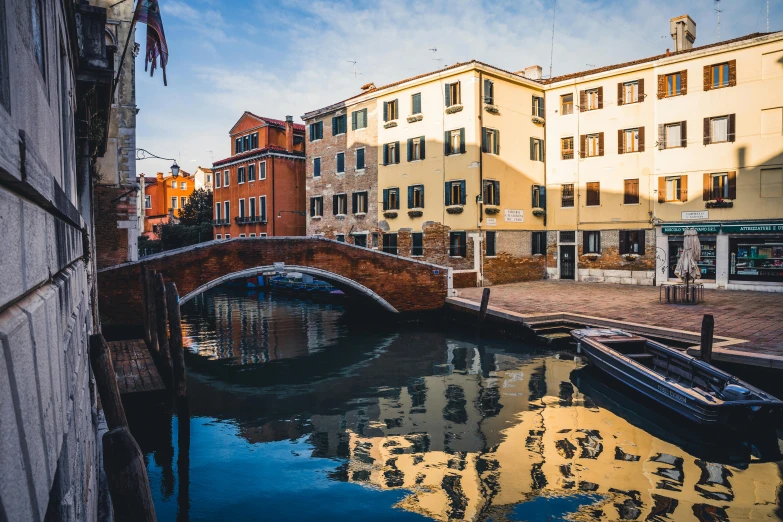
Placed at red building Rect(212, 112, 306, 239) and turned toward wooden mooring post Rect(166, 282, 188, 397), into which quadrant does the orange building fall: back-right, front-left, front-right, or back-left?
back-right

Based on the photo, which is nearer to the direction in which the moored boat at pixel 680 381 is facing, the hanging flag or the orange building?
the orange building

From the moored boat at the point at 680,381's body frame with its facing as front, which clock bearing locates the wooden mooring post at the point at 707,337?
The wooden mooring post is roughly at 2 o'clock from the moored boat.

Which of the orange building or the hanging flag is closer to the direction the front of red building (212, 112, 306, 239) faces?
the hanging flag

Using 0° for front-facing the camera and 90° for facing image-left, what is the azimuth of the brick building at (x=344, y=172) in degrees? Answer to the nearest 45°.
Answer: approximately 45°

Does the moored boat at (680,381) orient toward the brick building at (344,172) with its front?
yes

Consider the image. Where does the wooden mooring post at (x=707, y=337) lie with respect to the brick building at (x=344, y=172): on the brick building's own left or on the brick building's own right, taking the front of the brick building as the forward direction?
on the brick building's own left

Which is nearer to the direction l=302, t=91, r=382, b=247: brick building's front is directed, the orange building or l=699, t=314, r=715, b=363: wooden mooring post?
the wooden mooring post

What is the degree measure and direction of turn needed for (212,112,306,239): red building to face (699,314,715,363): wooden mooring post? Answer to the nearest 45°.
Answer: approximately 45° to its left
